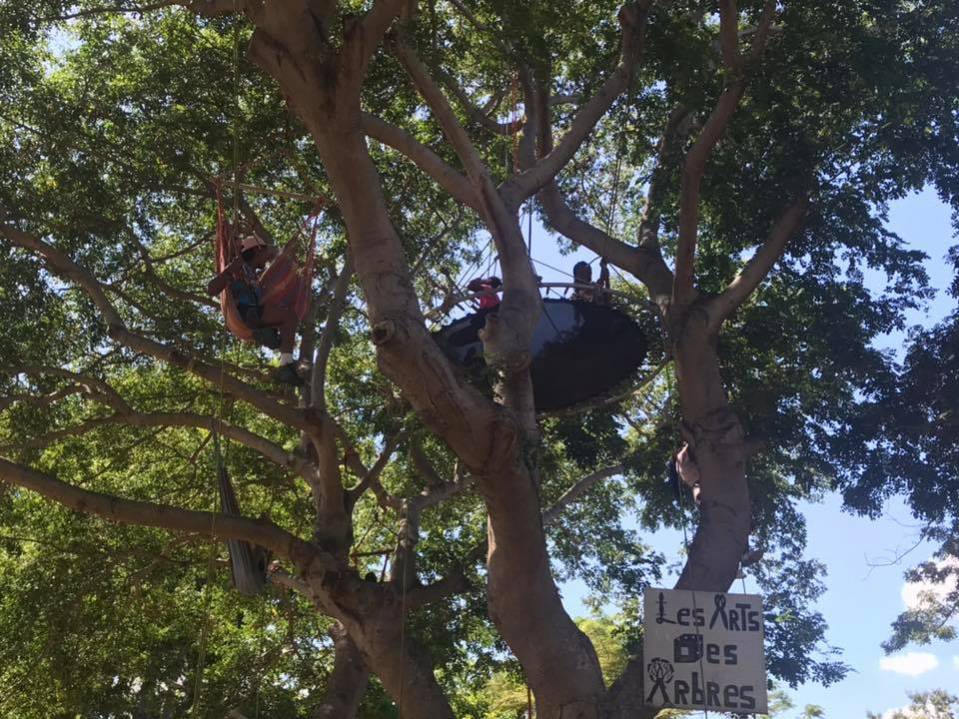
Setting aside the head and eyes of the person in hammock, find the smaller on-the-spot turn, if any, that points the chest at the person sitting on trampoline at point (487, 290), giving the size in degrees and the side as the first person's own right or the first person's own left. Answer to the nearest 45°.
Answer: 0° — they already face them

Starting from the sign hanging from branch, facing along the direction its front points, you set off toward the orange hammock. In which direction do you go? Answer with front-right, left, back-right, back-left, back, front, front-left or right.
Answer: right

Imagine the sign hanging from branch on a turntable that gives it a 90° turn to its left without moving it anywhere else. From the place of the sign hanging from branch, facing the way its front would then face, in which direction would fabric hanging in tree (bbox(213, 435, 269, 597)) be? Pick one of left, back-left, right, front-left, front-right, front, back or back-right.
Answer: back

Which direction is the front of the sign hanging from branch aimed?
toward the camera

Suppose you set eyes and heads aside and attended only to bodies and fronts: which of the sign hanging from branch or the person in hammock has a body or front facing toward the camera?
the sign hanging from branch

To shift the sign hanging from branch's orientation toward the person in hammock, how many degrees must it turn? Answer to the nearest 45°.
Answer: approximately 90° to its right

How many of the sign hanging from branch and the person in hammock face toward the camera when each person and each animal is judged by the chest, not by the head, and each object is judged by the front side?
1

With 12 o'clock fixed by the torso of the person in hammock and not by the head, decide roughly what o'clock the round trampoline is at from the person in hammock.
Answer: The round trampoline is roughly at 12 o'clock from the person in hammock.

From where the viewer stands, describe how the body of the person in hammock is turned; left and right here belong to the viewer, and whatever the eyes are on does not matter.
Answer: facing to the right of the viewer

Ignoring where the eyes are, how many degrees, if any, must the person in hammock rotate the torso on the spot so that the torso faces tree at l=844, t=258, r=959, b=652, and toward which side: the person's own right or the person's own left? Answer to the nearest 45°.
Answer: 0° — they already face it
